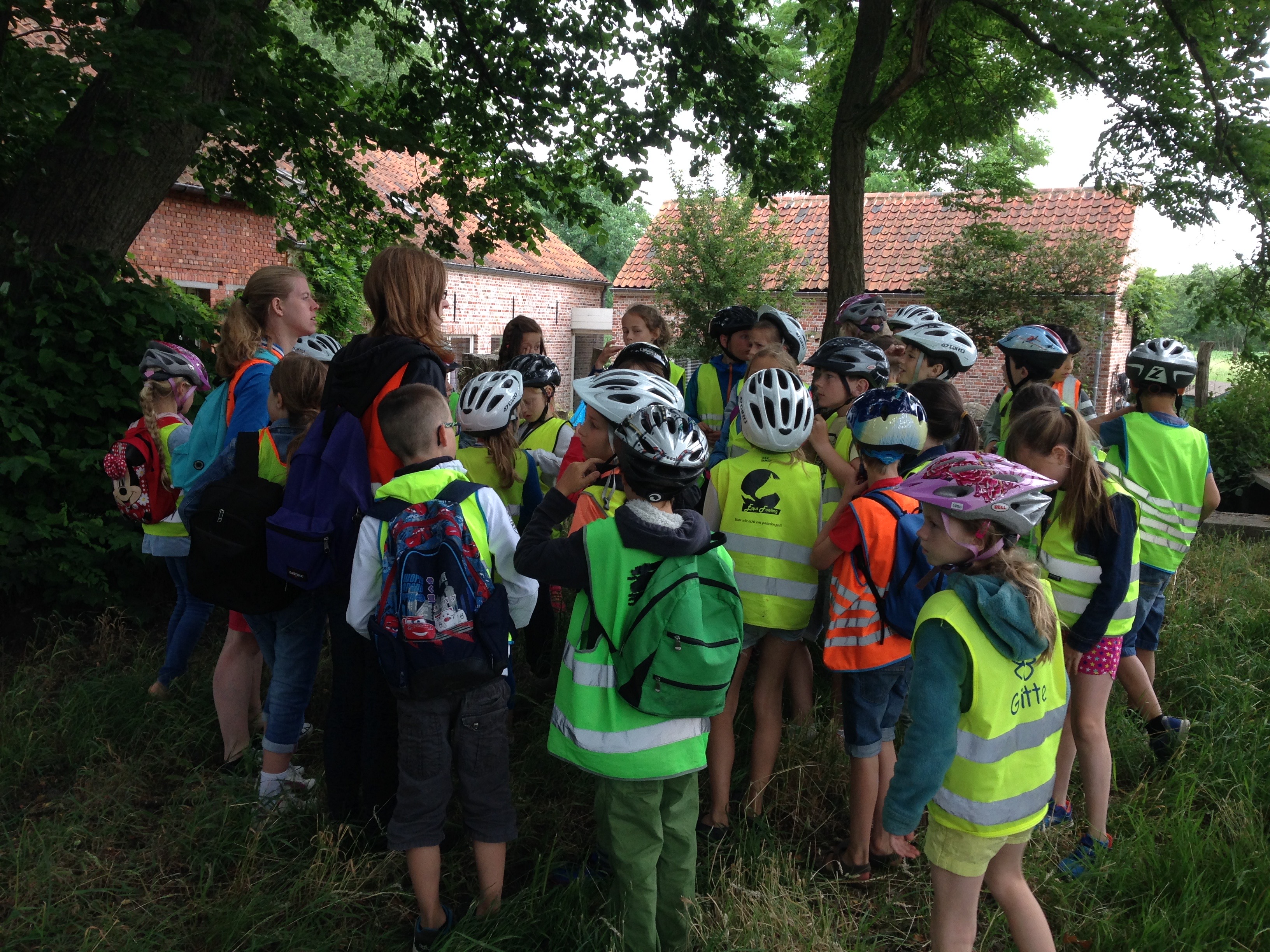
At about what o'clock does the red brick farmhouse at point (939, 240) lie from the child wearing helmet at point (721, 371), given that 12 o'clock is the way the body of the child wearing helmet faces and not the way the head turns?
The red brick farmhouse is roughly at 8 o'clock from the child wearing helmet.

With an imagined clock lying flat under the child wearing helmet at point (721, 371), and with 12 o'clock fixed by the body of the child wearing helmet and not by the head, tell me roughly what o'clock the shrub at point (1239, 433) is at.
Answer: The shrub is roughly at 9 o'clock from the child wearing helmet.

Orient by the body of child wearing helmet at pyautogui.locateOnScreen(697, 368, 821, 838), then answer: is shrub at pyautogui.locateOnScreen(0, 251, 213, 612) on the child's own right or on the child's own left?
on the child's own left

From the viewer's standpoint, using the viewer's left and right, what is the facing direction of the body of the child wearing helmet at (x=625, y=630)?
facing away from the viewer and to the left of the viewer

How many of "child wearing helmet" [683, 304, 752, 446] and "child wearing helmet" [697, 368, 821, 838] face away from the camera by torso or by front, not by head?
1

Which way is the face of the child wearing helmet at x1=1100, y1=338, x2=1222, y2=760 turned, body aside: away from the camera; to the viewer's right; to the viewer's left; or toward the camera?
away from the camera

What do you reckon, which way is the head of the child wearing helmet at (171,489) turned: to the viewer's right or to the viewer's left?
to the viewer's right

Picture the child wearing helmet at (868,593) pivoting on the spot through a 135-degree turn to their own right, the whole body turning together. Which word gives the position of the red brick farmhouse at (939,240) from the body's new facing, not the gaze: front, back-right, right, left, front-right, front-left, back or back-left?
left

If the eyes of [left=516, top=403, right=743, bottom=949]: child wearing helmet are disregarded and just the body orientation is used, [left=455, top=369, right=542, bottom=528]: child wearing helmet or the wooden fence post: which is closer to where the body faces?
the child wearing helmet

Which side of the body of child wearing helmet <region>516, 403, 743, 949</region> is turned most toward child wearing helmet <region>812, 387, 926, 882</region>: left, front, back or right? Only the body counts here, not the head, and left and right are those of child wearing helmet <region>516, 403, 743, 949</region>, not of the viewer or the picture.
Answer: right

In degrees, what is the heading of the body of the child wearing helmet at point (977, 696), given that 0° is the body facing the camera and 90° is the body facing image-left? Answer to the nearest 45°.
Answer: approximately 135°

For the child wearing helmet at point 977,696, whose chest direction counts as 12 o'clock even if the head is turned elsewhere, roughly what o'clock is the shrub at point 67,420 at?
The shrub is roughly at 11 o'clock from the child wearing helmet.

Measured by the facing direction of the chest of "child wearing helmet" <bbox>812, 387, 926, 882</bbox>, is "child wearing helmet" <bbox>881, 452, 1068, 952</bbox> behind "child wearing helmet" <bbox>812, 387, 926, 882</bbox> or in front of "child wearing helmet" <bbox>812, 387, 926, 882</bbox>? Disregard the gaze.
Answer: behind

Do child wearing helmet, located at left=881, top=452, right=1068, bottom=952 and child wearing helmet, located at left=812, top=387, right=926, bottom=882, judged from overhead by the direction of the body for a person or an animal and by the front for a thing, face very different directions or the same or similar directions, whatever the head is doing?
same or similar directions

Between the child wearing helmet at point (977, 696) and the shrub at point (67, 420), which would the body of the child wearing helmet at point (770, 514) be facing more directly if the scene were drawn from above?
the shrub

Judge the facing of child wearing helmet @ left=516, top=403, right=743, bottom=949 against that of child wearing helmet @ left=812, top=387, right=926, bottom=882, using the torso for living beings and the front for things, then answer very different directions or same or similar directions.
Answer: same or similar directions

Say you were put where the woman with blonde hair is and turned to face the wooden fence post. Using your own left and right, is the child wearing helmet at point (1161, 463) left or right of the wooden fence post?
right

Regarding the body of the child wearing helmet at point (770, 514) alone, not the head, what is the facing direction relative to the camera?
away from the camera

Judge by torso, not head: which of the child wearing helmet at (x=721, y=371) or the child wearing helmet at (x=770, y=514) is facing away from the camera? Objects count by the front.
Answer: the child wearing helmet at (x=770, y=514)

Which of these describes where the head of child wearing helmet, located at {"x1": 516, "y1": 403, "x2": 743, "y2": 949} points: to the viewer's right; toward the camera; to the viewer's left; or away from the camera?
away from the camera

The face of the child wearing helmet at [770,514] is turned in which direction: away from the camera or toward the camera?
away from the camera
